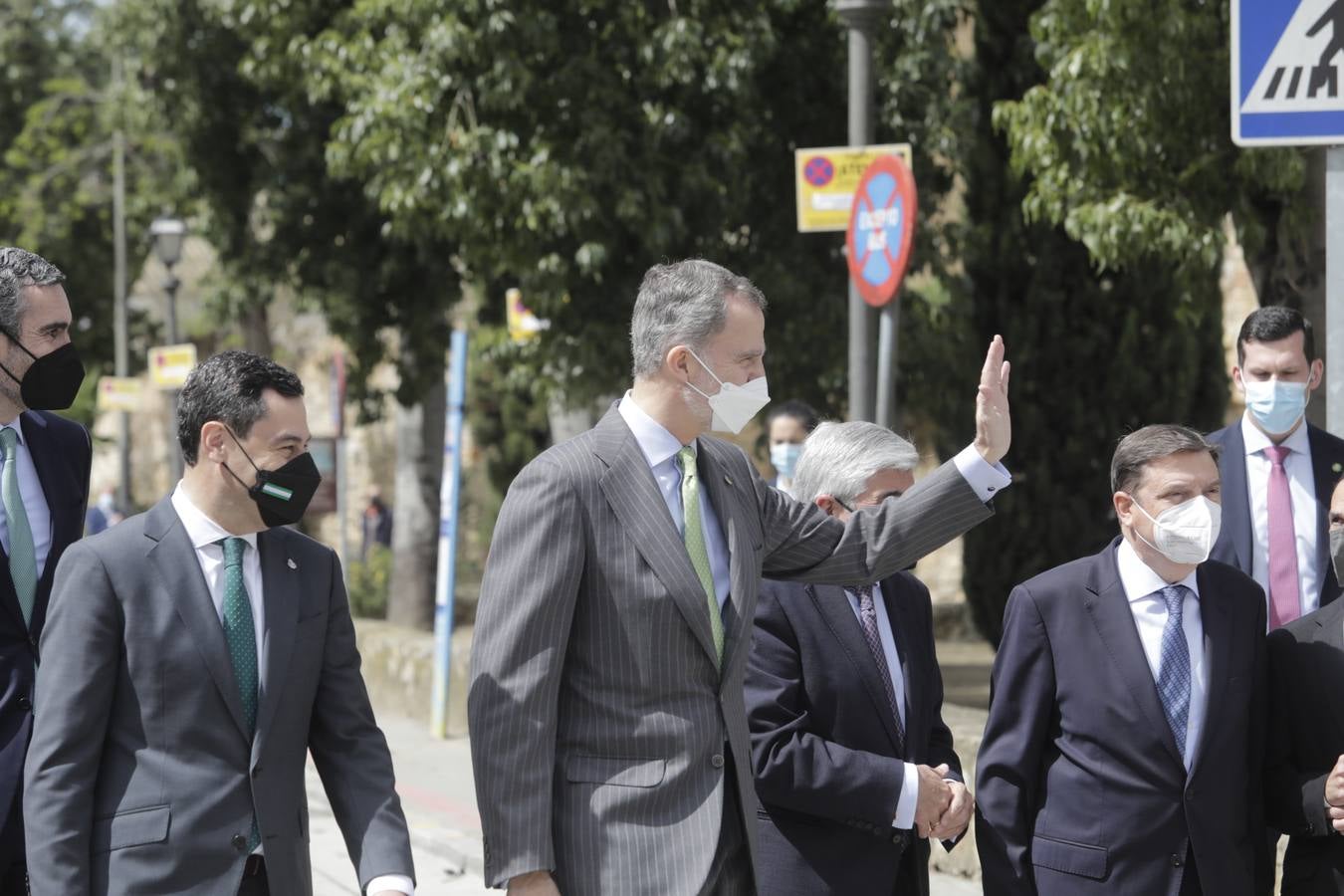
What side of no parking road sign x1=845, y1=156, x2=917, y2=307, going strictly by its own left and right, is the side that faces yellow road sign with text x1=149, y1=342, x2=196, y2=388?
right

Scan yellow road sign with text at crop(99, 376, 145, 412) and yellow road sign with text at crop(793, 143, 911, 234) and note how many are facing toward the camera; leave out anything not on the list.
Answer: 2

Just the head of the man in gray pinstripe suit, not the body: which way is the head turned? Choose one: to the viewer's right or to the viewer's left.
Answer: to the viewer's right

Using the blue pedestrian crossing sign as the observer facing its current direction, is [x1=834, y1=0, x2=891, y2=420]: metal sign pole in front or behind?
behind

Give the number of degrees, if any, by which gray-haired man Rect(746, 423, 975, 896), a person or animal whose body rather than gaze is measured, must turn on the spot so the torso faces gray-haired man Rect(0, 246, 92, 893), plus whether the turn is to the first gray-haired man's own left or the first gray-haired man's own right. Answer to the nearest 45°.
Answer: approximately 135° to the first gray-haired man's own right
